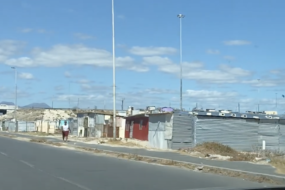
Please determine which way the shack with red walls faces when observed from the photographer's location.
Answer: facing the viewer and to the left of the viewer

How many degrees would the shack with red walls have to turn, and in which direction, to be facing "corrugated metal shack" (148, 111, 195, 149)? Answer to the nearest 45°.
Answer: approximately 45° to its left

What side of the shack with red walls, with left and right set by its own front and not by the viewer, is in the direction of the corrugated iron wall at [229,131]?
left

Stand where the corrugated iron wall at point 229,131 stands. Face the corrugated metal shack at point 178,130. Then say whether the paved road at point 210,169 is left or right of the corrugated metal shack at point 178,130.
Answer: left
